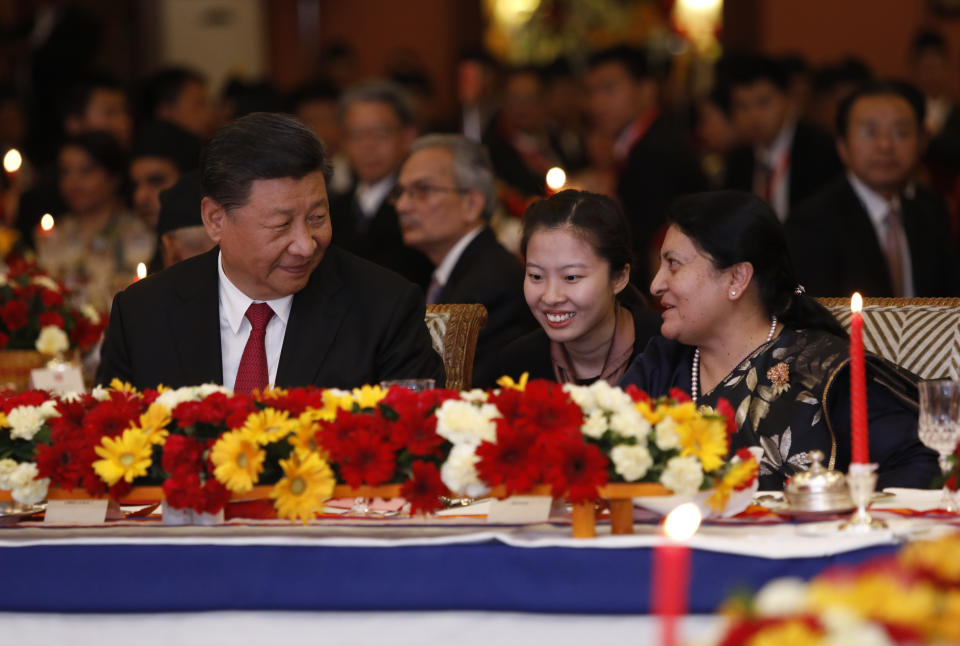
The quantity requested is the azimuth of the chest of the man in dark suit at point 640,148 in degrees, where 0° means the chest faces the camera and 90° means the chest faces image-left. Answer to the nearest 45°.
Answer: approximately 45°

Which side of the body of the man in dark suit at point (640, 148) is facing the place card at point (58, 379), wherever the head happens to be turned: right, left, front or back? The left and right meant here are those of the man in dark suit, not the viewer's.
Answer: front

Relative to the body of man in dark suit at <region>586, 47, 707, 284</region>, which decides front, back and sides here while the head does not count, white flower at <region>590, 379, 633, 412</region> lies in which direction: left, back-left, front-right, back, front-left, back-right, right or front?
front-left

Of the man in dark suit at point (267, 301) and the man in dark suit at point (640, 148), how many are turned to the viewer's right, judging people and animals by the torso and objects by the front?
0

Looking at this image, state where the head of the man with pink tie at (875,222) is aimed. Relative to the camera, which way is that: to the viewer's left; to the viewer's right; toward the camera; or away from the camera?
toward the camera

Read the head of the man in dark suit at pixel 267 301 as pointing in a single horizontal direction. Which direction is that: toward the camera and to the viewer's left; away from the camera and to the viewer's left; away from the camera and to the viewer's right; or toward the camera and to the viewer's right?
toward the camera and to the viewer's right

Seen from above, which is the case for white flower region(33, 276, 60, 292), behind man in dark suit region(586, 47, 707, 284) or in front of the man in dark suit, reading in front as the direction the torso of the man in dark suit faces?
in front

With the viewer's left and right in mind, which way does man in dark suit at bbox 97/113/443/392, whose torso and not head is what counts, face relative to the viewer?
facing the viewer

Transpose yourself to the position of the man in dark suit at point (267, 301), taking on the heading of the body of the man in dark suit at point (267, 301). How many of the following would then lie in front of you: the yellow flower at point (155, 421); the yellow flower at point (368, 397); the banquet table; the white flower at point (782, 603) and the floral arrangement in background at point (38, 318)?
4

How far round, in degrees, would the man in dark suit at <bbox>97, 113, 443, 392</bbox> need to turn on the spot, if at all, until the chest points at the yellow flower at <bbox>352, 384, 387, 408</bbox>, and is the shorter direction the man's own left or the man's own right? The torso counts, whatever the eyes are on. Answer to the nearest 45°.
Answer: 0° — they already face it

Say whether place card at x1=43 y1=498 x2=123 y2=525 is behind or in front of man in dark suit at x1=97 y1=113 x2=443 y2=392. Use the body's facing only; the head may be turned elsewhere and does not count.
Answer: in front

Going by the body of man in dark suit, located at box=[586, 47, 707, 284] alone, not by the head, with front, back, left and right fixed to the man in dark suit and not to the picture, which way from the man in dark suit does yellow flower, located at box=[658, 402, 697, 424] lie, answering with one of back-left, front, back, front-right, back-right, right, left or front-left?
front-left

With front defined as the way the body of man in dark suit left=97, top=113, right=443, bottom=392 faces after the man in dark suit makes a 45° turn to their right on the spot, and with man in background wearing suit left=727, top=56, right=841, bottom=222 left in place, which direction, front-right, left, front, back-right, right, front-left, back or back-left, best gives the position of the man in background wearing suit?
back

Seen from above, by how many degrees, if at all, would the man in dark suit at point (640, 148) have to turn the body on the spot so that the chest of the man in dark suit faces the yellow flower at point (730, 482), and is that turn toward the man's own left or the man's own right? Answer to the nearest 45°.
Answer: approximately 45° to the man's own left
